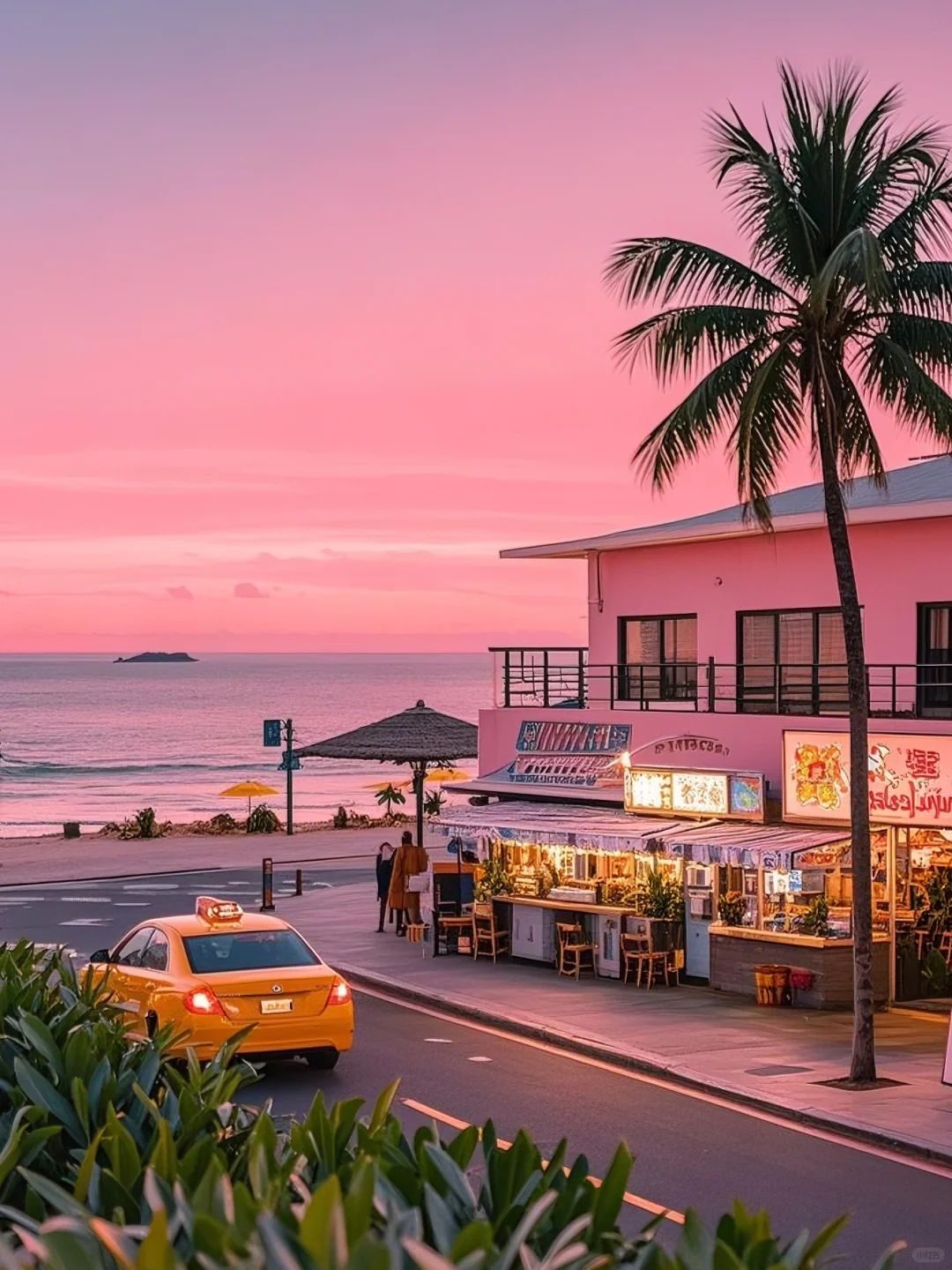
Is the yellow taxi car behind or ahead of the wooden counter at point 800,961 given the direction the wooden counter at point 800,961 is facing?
ahead

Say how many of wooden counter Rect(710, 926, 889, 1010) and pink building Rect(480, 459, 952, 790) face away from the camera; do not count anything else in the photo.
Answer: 0

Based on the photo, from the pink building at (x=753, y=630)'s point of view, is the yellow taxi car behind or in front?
in front

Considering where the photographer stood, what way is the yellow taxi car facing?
facing away from the viewer and to the left of the viewer

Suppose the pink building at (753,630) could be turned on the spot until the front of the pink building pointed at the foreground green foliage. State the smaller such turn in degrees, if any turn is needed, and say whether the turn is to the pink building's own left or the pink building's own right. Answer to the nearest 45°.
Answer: approximately 45° to the pink building's own left

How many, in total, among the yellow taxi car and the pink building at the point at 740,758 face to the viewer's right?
0

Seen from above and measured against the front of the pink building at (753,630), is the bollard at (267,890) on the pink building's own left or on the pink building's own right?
on the pink building's own right

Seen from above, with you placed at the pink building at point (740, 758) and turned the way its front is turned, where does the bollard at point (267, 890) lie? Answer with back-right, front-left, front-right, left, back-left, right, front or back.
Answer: right

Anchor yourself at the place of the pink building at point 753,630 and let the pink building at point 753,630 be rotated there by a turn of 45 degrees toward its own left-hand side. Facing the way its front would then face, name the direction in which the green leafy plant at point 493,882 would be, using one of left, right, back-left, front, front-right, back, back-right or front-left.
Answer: right

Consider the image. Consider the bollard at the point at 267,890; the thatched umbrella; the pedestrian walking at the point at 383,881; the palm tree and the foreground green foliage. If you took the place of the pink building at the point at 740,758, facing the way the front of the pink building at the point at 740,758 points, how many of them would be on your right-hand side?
3

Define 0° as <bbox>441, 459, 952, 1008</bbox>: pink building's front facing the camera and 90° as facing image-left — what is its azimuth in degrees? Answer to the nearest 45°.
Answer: approximately 45°

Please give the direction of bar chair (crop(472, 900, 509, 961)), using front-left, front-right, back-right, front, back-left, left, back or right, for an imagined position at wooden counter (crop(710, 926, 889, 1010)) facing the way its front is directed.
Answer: right

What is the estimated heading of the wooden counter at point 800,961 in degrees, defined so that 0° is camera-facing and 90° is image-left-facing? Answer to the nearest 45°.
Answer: approximately 45°

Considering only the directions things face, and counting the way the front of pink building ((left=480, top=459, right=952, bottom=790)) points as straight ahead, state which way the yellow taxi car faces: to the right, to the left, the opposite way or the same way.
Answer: to the right
